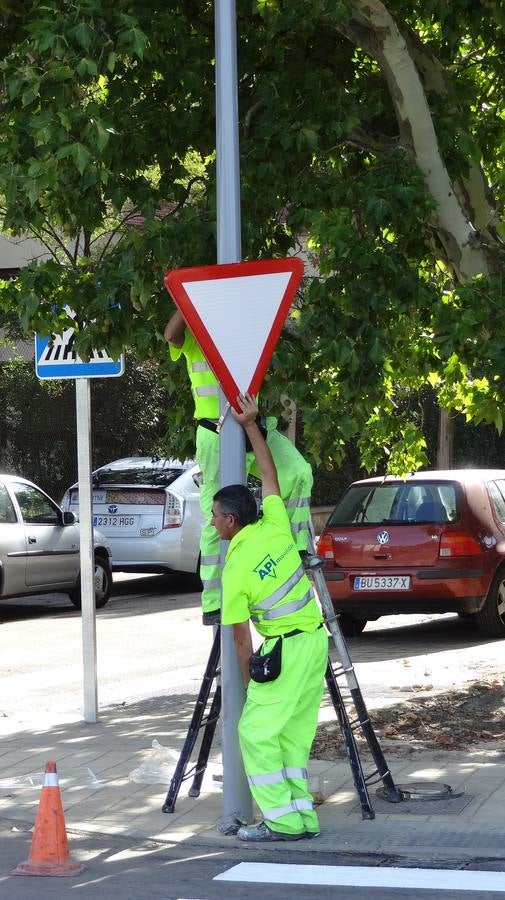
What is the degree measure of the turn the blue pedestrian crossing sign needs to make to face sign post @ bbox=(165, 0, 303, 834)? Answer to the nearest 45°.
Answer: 0° — it already faces it

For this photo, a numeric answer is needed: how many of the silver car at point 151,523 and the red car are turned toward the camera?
0

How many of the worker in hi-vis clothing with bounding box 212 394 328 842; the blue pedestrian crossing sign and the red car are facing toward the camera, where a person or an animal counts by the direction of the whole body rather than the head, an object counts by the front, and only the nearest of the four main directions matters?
1

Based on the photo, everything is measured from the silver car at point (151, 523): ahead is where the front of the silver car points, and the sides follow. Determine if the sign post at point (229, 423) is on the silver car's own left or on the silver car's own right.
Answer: on the silver car's own right

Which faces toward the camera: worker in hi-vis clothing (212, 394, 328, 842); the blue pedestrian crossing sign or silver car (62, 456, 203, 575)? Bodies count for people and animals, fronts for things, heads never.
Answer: the blue pedestrian crossing sign

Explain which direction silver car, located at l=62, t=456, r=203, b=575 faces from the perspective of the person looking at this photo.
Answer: facing away from the viewer and to the right of the viewer

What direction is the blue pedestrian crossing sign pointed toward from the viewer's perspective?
toward the camera

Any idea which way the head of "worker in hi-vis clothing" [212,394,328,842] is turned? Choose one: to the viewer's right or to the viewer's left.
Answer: to the viewer's left

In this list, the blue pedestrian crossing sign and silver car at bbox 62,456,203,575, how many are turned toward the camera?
1

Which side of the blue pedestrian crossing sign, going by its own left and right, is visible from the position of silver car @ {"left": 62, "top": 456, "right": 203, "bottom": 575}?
back

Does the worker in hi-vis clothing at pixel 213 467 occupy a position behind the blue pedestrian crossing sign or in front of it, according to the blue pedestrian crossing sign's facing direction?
in front

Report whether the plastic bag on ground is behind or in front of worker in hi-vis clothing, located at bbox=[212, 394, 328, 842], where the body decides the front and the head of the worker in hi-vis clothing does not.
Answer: in front

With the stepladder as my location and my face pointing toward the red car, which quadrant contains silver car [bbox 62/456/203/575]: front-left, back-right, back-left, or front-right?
front-left
